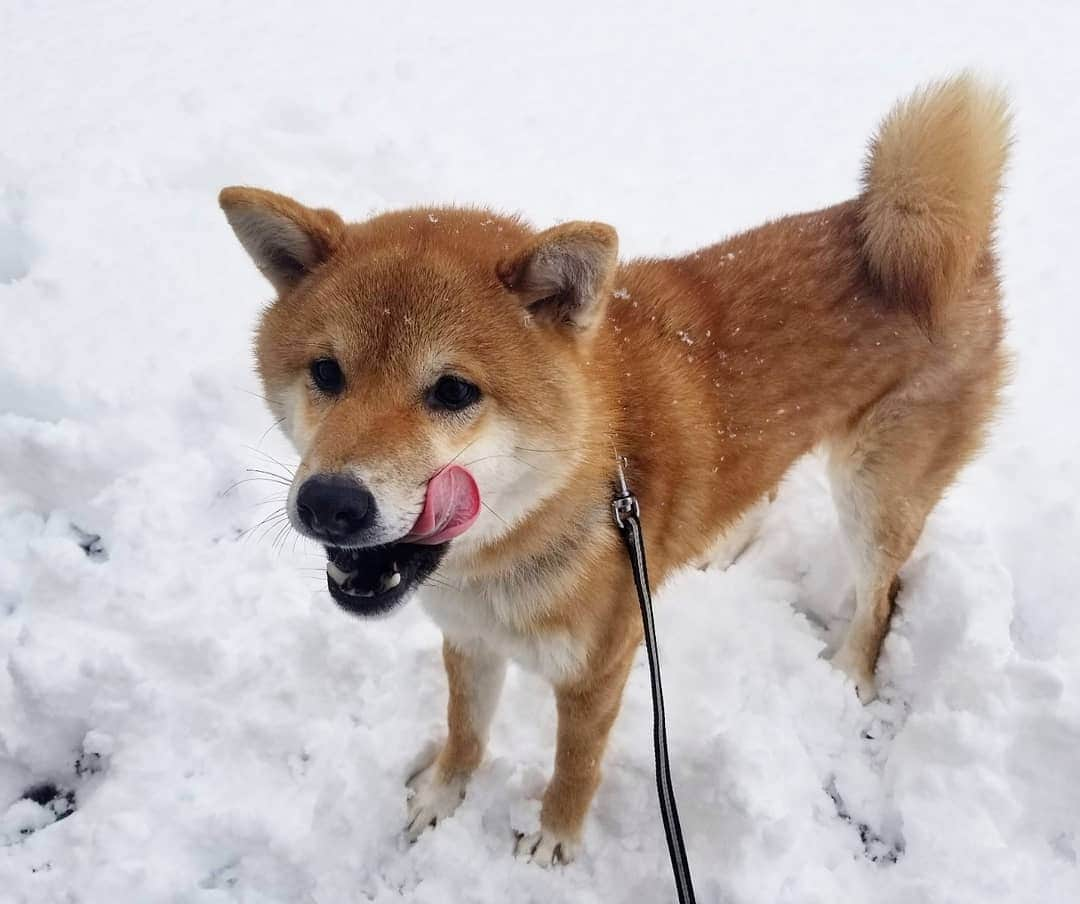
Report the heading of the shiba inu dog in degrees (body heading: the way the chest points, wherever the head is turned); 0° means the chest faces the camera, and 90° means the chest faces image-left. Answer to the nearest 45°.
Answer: approximately 45°
